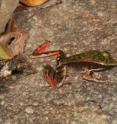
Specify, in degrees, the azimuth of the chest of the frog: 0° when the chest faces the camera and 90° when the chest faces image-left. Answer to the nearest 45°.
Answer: approximately 270°

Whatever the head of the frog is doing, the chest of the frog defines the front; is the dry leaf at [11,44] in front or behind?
behind
